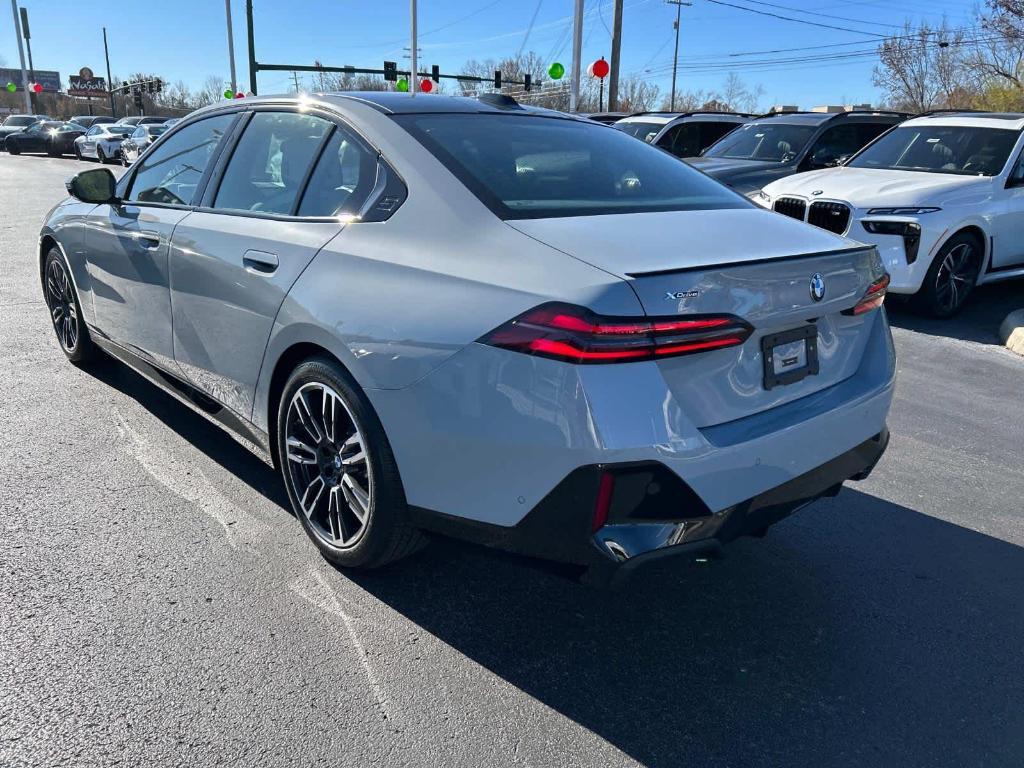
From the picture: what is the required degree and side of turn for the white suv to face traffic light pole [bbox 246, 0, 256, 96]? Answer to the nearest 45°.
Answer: approximately 90° to its right

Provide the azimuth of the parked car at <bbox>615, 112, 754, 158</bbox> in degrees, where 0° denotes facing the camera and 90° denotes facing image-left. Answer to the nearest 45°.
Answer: approximately 45°

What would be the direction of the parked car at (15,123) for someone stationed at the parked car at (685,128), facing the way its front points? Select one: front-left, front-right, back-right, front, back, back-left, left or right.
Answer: right

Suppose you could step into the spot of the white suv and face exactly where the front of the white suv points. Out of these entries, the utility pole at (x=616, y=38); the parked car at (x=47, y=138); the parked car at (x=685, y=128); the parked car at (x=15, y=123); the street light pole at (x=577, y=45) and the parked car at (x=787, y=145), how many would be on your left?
0

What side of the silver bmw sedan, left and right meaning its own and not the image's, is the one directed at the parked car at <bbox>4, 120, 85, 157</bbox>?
front

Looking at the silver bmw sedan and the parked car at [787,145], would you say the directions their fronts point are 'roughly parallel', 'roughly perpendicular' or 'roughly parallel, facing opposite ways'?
roughly perpendicular

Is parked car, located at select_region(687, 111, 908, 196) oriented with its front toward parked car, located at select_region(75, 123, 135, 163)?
no

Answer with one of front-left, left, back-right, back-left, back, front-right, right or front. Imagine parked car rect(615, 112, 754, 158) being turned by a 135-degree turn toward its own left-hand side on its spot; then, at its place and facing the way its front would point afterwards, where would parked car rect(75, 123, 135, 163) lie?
back-left

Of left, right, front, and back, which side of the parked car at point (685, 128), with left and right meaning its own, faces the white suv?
left

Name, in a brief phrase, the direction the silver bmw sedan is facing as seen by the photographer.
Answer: facing away from the viewer and to the left of the viewer

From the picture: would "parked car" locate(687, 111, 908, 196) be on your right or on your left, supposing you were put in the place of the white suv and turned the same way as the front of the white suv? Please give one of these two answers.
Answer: on your right

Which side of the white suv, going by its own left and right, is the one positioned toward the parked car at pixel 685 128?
right

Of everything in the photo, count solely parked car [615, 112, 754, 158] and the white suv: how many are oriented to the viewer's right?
0

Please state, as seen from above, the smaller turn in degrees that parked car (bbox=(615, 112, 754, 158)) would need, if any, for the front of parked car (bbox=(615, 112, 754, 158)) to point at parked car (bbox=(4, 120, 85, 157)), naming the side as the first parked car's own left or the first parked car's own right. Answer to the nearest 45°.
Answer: approximately 90° to the first parked car's own right

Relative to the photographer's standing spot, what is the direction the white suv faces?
facing the viewer and to the left of the viewer

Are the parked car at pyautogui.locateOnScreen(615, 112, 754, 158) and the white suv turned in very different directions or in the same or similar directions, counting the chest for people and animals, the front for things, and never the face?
same or similar directions

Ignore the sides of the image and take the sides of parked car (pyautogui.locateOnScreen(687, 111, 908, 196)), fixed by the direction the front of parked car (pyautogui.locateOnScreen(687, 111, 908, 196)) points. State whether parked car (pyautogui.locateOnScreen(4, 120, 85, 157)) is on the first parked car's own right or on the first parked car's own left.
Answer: on the first parked car's own right

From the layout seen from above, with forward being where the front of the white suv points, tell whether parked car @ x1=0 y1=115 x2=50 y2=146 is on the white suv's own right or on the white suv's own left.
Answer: on the white suv's own right

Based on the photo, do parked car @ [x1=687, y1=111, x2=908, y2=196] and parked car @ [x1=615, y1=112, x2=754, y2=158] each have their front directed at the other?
no

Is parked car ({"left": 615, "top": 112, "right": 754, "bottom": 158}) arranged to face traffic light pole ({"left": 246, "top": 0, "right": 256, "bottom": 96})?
no
